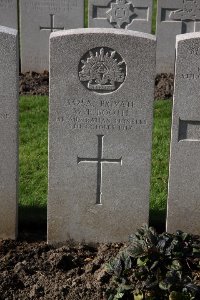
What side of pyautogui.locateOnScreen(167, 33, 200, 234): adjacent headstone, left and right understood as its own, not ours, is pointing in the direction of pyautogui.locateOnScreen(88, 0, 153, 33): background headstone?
back

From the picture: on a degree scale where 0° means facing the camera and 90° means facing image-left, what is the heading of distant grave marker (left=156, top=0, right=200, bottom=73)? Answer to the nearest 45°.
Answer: approximately 0°

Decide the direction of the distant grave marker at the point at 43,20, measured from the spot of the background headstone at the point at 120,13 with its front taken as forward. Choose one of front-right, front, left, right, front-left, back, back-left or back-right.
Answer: right

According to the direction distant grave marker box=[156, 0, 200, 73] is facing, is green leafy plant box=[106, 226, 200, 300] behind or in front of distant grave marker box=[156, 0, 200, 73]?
in front

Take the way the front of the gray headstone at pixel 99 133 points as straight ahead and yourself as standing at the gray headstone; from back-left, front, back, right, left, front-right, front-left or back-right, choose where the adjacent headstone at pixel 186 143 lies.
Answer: left
